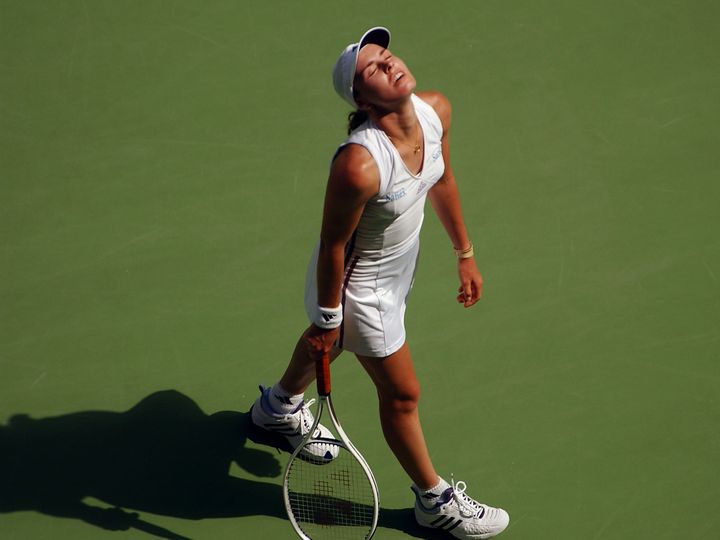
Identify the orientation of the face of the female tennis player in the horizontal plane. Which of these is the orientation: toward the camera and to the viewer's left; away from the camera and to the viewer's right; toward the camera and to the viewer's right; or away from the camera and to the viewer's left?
toward the camera and to the viewer's right

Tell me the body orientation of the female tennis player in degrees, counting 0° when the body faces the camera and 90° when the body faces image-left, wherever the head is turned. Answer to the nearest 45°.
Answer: approximately 315°
